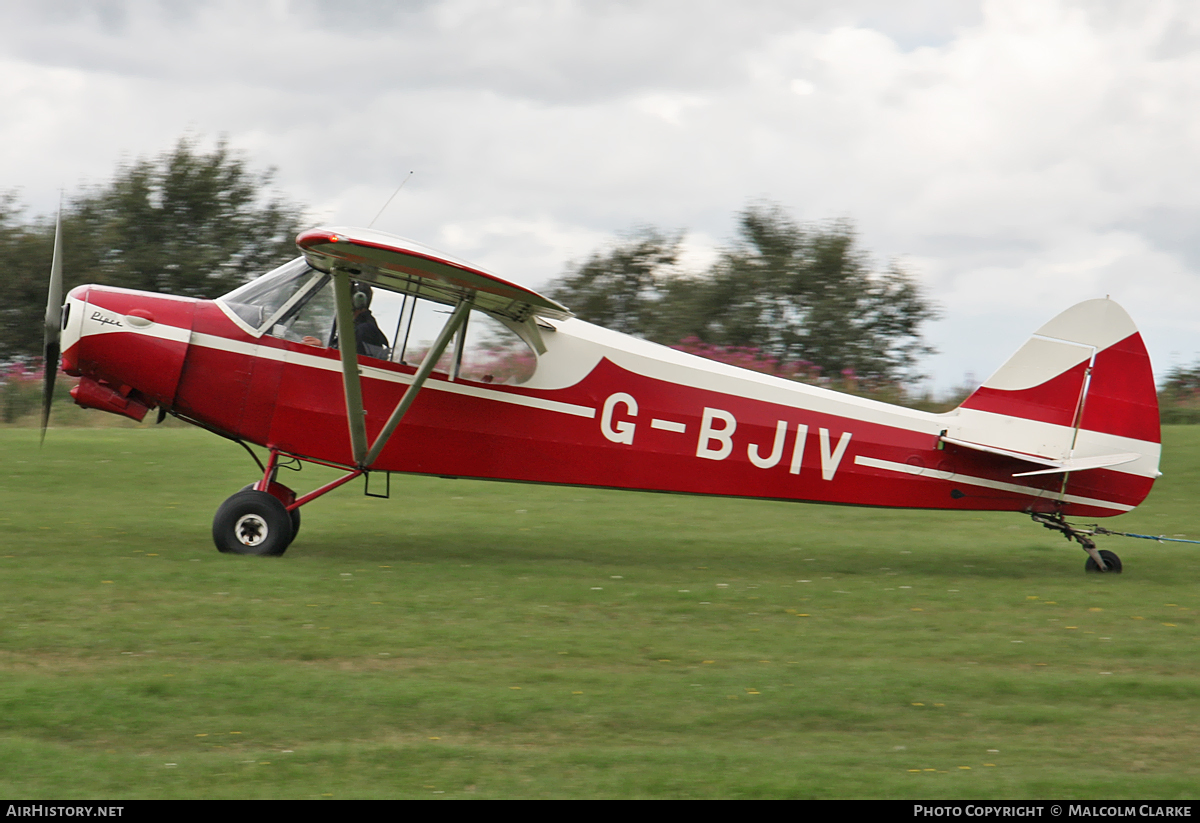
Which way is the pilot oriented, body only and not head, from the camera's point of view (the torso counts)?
to the viewer's left

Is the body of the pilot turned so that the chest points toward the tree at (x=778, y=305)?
no

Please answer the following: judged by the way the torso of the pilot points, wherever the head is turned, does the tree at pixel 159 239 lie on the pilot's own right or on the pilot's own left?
on the pilot's own right

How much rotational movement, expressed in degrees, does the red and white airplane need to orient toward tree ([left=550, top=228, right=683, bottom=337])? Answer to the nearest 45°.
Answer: approximately 90° to its right

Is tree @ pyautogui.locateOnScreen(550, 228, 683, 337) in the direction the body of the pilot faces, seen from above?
no

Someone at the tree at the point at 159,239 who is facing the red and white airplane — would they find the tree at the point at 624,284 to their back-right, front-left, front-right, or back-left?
front-left

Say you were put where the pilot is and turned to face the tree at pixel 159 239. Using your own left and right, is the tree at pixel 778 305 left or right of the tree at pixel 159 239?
right

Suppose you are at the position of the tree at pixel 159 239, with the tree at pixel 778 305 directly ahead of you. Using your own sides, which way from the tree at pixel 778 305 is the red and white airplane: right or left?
right

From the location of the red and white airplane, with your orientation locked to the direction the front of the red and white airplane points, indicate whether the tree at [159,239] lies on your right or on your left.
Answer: on your right

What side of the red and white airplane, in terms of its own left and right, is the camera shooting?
left
